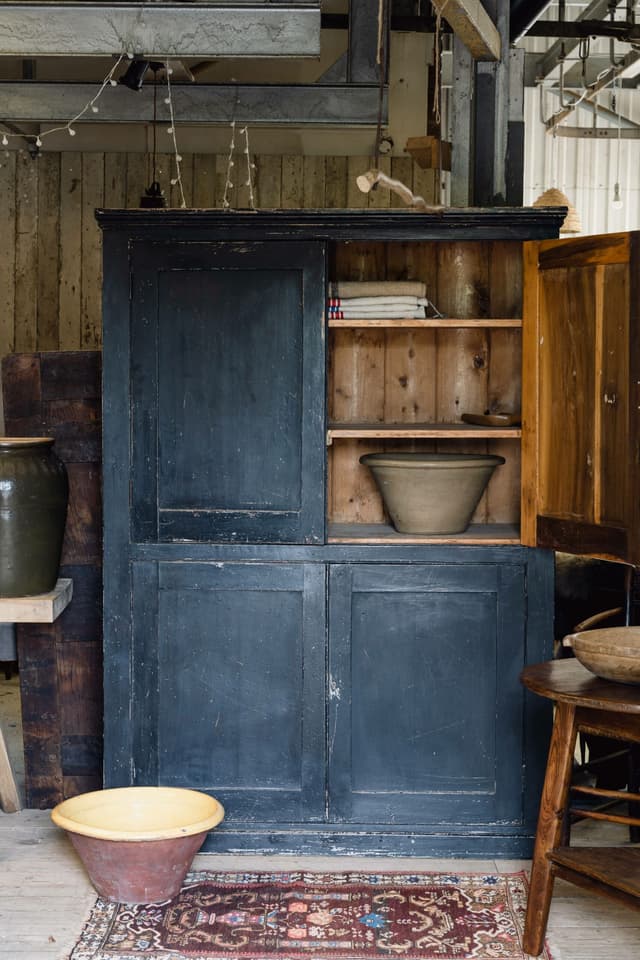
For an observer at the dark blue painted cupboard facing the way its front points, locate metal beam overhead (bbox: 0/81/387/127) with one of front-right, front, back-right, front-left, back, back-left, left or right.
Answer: back

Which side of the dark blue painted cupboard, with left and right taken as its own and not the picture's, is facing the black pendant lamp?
back

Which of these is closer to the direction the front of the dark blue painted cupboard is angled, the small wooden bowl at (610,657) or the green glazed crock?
the small wooden bowl

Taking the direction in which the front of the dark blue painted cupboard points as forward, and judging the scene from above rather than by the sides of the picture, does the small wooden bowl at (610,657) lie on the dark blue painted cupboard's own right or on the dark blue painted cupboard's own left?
on the dark blue painted cupboard's own left

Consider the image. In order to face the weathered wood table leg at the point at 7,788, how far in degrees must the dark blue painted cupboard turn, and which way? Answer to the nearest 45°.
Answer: approximately 90° to its right

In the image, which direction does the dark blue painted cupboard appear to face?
toward the camera

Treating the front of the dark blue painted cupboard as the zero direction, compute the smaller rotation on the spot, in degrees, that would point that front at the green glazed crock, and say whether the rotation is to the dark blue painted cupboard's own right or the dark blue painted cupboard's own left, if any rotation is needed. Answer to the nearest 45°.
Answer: approximately 90° to the dark blue painted cupboard's own right

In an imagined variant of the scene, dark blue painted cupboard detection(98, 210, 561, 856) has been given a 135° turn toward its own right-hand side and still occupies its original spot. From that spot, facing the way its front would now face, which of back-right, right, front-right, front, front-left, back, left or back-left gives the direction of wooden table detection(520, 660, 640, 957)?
back
